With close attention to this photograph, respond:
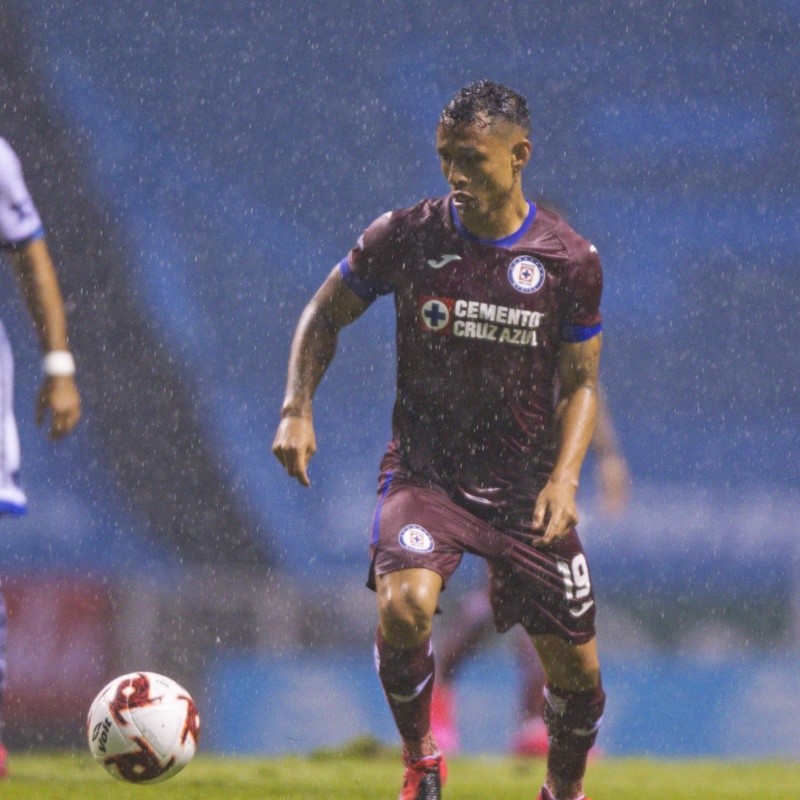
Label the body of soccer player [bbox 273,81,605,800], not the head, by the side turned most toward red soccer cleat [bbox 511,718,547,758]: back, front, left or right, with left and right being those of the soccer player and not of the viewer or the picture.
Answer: back

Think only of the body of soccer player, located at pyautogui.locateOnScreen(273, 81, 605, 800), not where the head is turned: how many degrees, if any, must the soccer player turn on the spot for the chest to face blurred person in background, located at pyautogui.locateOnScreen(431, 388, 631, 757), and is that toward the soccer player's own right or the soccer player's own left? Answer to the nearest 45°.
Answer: approximately 180°

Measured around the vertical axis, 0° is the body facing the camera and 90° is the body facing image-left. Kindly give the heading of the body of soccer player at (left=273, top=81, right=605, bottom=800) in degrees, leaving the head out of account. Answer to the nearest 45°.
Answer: approximately 0°

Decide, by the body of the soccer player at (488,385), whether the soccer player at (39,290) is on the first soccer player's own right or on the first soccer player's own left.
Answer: on the first soccer player's own right

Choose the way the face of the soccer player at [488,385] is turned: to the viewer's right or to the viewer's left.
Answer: to the viewer's left
